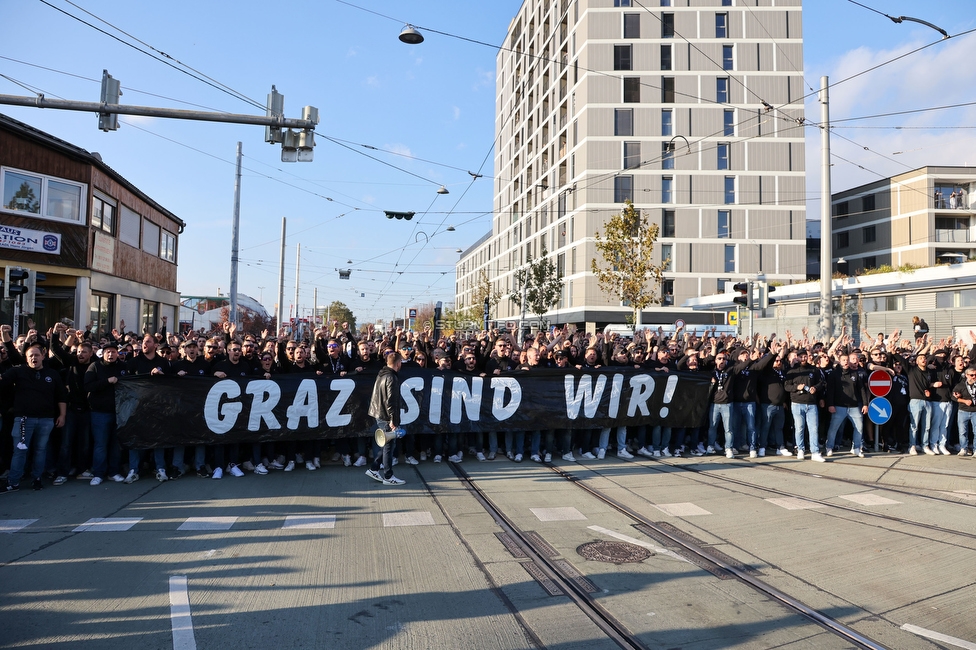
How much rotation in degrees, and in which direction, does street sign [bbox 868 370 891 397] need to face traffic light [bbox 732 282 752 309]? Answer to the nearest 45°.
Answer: approximately 135° to its right

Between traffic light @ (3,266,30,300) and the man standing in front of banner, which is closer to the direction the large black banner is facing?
the man standing in front of banner

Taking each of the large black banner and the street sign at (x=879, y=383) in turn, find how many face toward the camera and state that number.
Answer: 2

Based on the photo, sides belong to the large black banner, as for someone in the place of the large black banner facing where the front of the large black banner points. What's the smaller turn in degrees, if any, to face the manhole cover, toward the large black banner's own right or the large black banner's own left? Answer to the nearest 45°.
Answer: approximately 45° to the large black banner's own left

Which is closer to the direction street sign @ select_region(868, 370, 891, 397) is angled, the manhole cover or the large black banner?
the manhole cover

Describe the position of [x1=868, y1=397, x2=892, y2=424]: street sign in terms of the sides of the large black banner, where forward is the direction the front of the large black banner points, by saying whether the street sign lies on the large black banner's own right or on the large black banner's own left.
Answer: on the large black banner's own left

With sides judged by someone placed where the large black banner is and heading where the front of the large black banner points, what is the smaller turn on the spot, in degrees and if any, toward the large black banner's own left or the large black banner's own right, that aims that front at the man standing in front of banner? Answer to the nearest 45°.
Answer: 0° — it already faces them

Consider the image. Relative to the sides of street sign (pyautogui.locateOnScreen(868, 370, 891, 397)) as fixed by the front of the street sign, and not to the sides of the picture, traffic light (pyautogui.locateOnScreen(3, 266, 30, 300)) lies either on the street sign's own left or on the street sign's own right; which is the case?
on the street sign's own right

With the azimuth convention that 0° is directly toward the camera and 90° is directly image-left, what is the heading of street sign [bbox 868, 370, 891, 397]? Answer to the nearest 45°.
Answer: approximately 0°

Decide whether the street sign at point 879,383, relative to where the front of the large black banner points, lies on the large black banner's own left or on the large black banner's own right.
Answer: on the large black banner's own left
